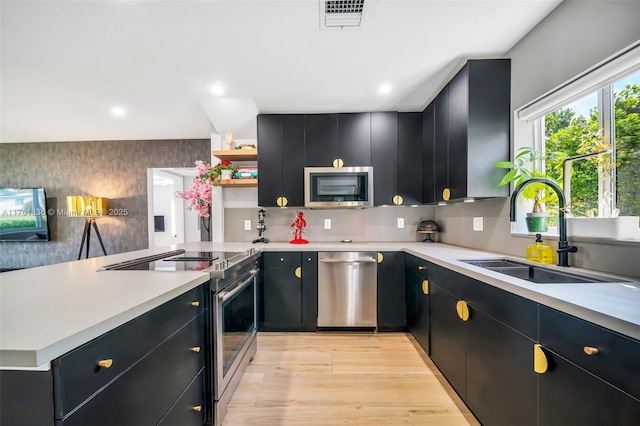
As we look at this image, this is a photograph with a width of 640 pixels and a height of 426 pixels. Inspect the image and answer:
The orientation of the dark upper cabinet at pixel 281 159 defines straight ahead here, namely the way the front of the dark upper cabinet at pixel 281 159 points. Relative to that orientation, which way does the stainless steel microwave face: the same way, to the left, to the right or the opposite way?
the same way

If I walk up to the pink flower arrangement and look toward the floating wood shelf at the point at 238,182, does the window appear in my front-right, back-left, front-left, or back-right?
front-right

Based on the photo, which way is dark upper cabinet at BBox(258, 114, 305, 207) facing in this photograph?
toward the camera

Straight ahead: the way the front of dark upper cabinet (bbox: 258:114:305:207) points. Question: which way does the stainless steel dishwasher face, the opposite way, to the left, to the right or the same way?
the same way

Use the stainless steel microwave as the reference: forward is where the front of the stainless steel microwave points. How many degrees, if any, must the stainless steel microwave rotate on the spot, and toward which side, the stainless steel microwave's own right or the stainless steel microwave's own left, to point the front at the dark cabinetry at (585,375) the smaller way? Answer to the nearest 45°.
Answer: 0° — it already faces it

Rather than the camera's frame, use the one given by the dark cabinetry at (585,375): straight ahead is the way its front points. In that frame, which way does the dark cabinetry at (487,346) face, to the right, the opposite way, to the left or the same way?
the same way

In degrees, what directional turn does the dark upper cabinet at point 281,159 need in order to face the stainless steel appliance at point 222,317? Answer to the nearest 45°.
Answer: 0° — it already faces it

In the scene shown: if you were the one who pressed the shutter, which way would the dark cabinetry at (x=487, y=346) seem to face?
facing the viewer and to the left of the viewer

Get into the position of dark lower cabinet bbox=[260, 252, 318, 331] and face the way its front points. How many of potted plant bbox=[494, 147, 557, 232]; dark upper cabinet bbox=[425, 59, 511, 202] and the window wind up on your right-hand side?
0

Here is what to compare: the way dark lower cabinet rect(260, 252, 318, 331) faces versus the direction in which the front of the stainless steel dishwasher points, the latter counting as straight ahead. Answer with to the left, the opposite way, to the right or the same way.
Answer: the same way

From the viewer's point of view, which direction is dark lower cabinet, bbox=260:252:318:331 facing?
toward the camera

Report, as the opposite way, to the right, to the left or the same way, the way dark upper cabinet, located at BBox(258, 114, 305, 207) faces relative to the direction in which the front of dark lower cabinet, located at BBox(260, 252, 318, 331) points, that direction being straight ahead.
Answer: the same way

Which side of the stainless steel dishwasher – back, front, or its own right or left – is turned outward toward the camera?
front
